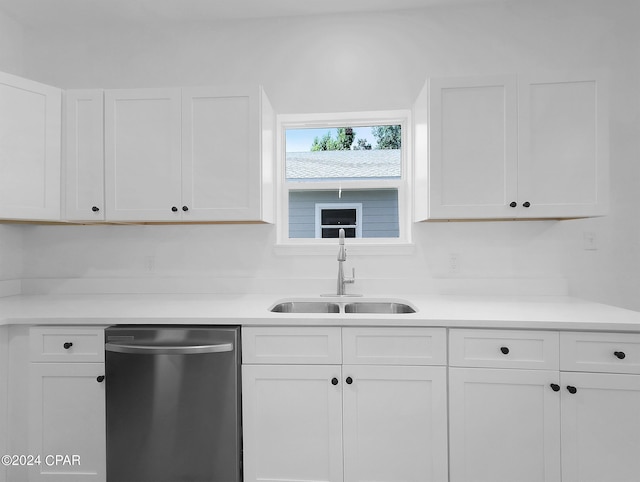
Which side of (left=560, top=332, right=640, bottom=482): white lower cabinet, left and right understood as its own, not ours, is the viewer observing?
front

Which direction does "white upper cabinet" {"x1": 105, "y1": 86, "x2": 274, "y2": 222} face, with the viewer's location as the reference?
facing the viewer

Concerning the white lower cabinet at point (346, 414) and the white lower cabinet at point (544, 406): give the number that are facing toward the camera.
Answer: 2

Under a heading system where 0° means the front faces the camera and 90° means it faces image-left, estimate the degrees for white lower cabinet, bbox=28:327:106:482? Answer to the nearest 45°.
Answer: approximately 0°

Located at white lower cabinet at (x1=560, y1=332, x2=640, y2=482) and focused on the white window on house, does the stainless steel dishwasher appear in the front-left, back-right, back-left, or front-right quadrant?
front-left

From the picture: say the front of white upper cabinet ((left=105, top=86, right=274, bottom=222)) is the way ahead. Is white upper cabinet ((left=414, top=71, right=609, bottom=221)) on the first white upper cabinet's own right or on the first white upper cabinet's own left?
on the first white upper cabinet's own left

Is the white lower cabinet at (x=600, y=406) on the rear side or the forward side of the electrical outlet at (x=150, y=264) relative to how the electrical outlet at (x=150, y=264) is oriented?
on the forward side

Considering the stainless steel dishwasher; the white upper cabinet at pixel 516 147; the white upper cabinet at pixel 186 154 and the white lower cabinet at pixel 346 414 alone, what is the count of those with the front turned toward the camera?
4

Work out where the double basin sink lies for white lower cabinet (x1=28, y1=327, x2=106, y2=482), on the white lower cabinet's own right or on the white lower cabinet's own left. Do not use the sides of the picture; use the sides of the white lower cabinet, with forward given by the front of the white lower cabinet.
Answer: on the white lower cabinet's own left
